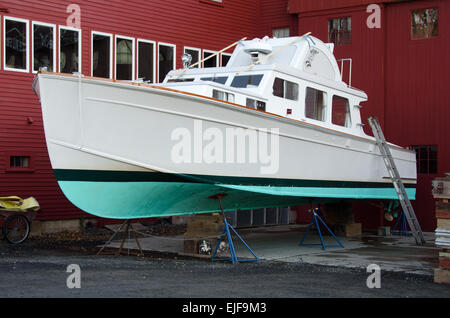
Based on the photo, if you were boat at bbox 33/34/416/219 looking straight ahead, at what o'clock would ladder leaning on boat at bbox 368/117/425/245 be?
The ladder leaning on boat is roughly at 6 o'clock from the boat.

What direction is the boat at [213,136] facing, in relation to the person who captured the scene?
facing the viewer and to the left of the viewer

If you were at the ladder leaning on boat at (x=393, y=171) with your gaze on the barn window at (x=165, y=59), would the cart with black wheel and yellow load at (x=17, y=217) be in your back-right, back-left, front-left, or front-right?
front-left
